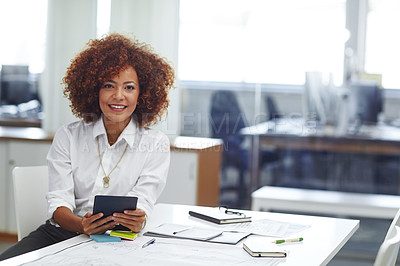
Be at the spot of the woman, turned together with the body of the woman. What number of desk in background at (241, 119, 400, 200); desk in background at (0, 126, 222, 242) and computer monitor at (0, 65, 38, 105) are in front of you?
0

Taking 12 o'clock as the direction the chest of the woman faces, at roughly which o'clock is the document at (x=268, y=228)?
The document is roughly at 10 o'clock from the woman.

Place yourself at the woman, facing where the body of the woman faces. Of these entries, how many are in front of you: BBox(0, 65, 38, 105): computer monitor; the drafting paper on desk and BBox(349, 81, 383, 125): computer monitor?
1

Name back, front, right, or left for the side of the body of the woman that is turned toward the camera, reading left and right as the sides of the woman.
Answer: front

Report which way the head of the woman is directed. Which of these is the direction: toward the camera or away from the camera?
toward the camera

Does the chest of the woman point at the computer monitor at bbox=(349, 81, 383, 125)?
no

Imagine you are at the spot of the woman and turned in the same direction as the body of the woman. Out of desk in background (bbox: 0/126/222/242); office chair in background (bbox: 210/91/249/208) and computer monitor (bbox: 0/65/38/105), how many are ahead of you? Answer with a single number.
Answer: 0
